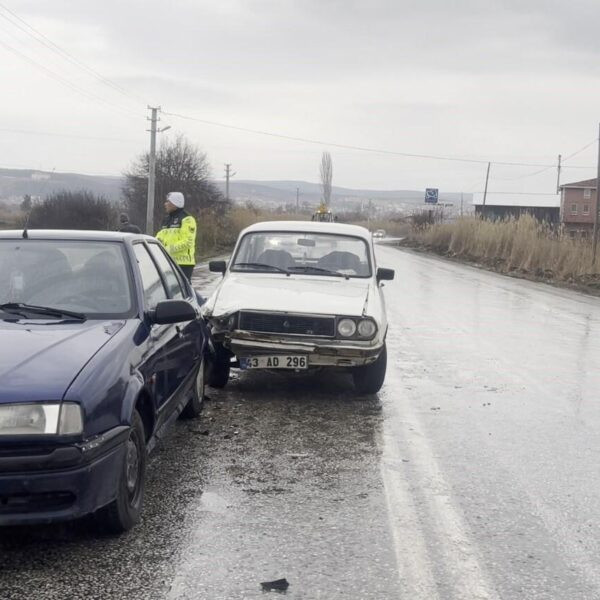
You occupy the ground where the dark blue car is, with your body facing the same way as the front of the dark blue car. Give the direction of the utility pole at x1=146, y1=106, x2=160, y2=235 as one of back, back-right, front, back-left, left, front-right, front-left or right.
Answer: back-right

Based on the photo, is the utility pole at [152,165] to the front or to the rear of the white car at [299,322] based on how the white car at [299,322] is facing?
to the rear

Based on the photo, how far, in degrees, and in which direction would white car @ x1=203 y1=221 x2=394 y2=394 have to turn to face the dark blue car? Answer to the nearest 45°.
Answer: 0° — it already faces it

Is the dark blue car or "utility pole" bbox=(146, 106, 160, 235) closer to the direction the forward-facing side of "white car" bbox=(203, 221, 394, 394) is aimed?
the dark blue car

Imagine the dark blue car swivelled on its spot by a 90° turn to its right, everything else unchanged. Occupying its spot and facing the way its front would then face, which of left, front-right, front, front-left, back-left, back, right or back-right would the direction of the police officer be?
front-right

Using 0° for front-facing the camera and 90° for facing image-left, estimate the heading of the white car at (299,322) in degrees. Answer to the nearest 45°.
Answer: approximately 0°

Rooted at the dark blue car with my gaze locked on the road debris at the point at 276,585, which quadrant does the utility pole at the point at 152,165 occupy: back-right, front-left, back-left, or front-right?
back-left

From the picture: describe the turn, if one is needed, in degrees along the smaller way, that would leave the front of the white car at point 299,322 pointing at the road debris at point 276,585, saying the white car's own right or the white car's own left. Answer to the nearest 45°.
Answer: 0° — it already faces it

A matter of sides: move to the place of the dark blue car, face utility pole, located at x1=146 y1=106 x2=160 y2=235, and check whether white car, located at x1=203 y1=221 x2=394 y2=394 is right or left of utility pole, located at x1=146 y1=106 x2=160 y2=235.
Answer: right

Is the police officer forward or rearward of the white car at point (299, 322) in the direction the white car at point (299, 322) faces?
rearward
